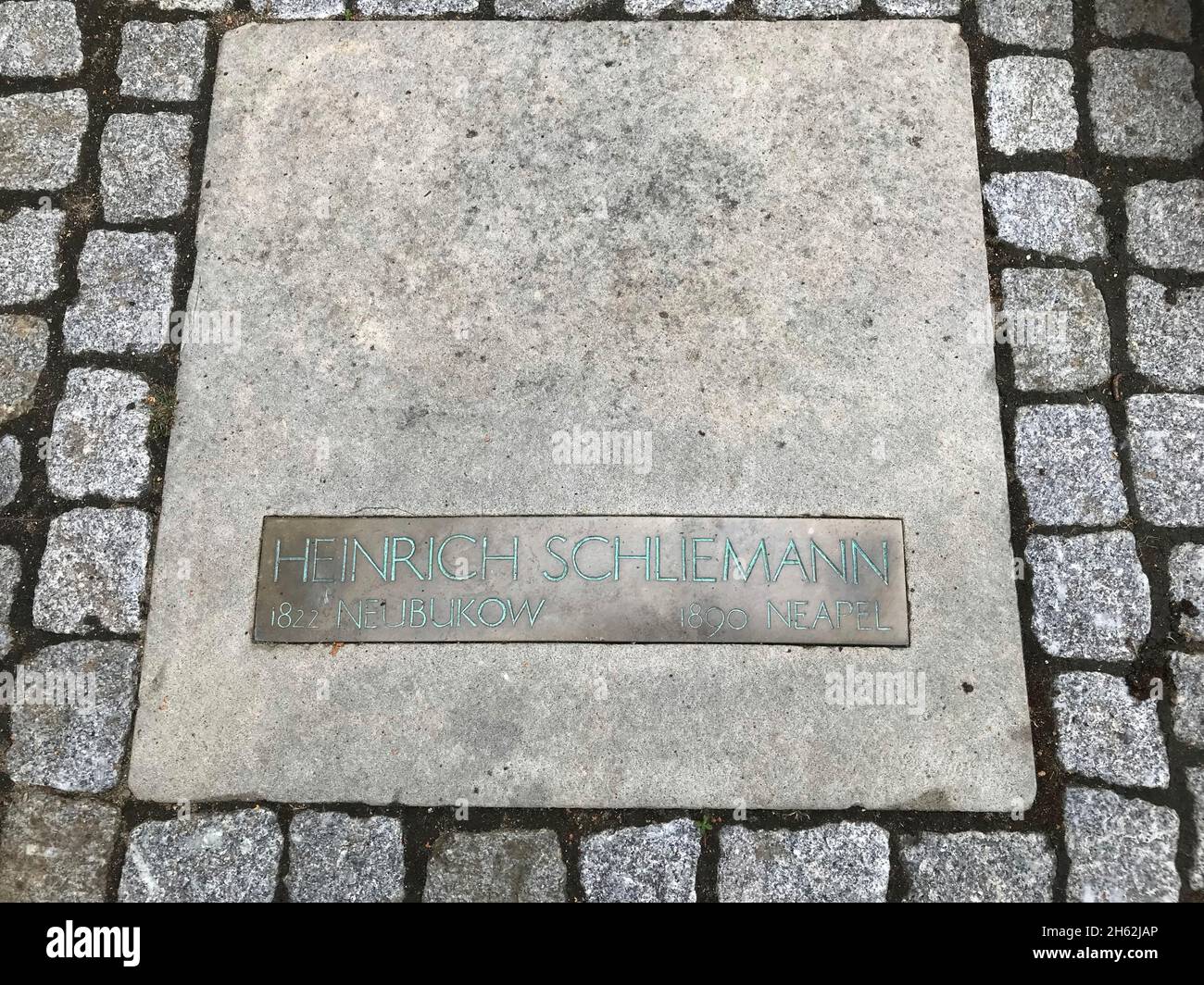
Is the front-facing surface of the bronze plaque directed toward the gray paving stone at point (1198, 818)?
no

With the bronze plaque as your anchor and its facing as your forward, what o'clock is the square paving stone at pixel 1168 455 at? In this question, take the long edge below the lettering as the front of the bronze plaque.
The square paving stone is roughly at 9 o'clock from the bronze plaque.

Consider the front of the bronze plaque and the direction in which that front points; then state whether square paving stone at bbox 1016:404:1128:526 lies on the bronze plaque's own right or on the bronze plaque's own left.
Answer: on the bronze plaque's own left

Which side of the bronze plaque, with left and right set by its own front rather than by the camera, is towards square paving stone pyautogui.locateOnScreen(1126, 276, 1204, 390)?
left

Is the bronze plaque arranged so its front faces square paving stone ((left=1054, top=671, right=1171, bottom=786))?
no

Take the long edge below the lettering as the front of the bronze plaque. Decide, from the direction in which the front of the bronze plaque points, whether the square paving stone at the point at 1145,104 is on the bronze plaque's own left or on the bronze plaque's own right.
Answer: on the bronze plaque's own left

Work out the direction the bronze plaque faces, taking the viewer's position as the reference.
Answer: facing the viewer

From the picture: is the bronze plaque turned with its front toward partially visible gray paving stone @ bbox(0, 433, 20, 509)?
no
